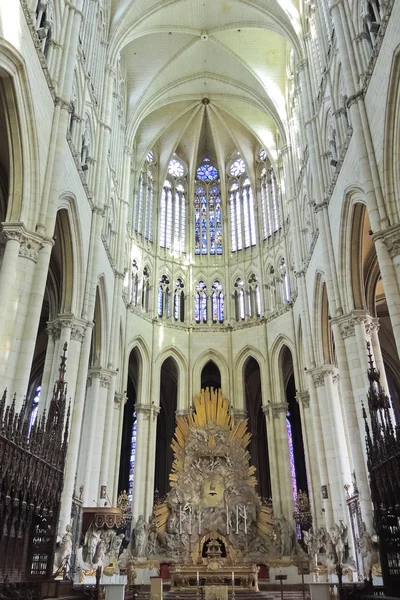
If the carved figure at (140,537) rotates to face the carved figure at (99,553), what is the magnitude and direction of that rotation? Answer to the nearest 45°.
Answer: approximately 45° to its right

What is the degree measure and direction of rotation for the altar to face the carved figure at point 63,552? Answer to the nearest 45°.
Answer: approximately 45° to its right

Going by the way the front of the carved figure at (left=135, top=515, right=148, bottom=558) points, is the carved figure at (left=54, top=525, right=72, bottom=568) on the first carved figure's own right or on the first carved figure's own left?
on the first carved figure's own right

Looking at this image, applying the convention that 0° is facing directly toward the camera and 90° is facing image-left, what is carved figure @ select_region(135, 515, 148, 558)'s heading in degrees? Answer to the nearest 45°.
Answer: approximately 315°

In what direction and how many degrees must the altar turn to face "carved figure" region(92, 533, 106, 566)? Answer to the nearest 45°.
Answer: approximately 45° to its right

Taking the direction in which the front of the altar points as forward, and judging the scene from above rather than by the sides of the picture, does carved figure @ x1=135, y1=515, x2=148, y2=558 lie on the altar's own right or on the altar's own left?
on the altar's own right

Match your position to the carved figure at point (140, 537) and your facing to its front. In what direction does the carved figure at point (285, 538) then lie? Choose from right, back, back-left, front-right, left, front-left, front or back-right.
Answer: front-left

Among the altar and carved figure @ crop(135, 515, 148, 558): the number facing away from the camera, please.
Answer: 0

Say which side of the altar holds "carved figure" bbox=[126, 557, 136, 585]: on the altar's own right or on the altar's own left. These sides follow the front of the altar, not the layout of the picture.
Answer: on the altar's own right

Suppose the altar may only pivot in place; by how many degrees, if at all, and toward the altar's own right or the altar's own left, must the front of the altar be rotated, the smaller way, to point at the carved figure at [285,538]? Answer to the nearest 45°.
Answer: approximately 135° to the altar's own left
